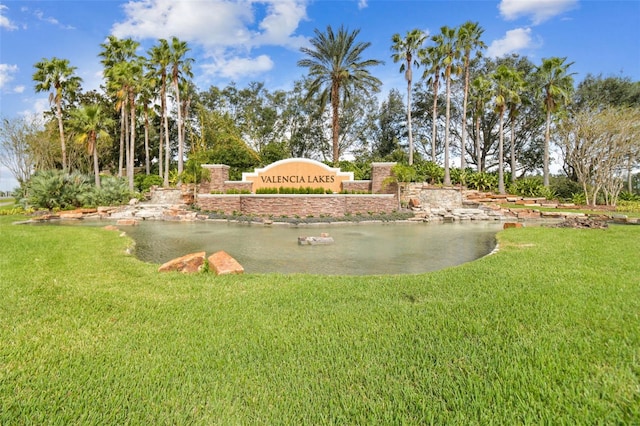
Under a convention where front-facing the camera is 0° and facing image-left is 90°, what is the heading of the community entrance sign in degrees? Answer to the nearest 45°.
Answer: approximately 0°

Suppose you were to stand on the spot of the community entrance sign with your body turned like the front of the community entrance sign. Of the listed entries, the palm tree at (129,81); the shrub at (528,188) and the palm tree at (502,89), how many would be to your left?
2

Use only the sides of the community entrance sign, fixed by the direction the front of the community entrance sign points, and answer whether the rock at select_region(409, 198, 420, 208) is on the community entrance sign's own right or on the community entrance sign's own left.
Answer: on the community entrance sign's own left

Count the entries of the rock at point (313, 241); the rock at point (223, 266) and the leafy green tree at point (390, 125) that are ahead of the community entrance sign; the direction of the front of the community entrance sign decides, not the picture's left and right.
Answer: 2

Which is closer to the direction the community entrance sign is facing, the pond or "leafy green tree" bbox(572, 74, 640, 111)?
the pond

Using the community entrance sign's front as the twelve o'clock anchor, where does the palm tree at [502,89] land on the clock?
The palm tree is roughly at 9 o'clock from the community entrance sign.

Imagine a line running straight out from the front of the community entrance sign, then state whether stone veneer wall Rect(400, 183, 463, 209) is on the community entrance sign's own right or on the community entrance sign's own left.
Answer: on the community entrance sign's own left

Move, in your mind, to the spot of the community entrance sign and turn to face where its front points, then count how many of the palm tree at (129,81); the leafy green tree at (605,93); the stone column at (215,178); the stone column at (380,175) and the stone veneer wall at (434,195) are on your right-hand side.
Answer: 2

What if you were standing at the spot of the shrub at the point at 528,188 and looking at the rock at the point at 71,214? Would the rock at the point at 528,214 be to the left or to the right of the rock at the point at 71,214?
left

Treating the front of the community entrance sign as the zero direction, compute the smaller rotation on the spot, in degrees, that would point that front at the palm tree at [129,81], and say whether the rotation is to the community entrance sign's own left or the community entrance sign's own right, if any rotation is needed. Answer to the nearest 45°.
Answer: approximately 90° to the community entrance sign's own right

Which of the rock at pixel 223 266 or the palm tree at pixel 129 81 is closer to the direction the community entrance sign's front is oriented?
the rock

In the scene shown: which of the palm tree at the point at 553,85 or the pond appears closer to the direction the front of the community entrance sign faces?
the pond

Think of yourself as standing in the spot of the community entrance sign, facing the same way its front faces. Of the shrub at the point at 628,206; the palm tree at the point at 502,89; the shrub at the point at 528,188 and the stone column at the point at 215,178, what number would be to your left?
3

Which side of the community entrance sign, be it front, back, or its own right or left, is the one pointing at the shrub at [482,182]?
left
